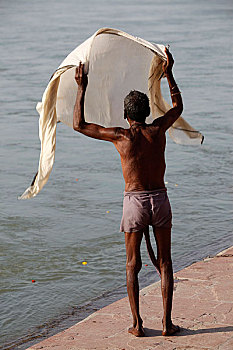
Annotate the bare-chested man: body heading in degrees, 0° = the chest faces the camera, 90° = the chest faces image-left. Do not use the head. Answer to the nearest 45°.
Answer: approximately 180°
